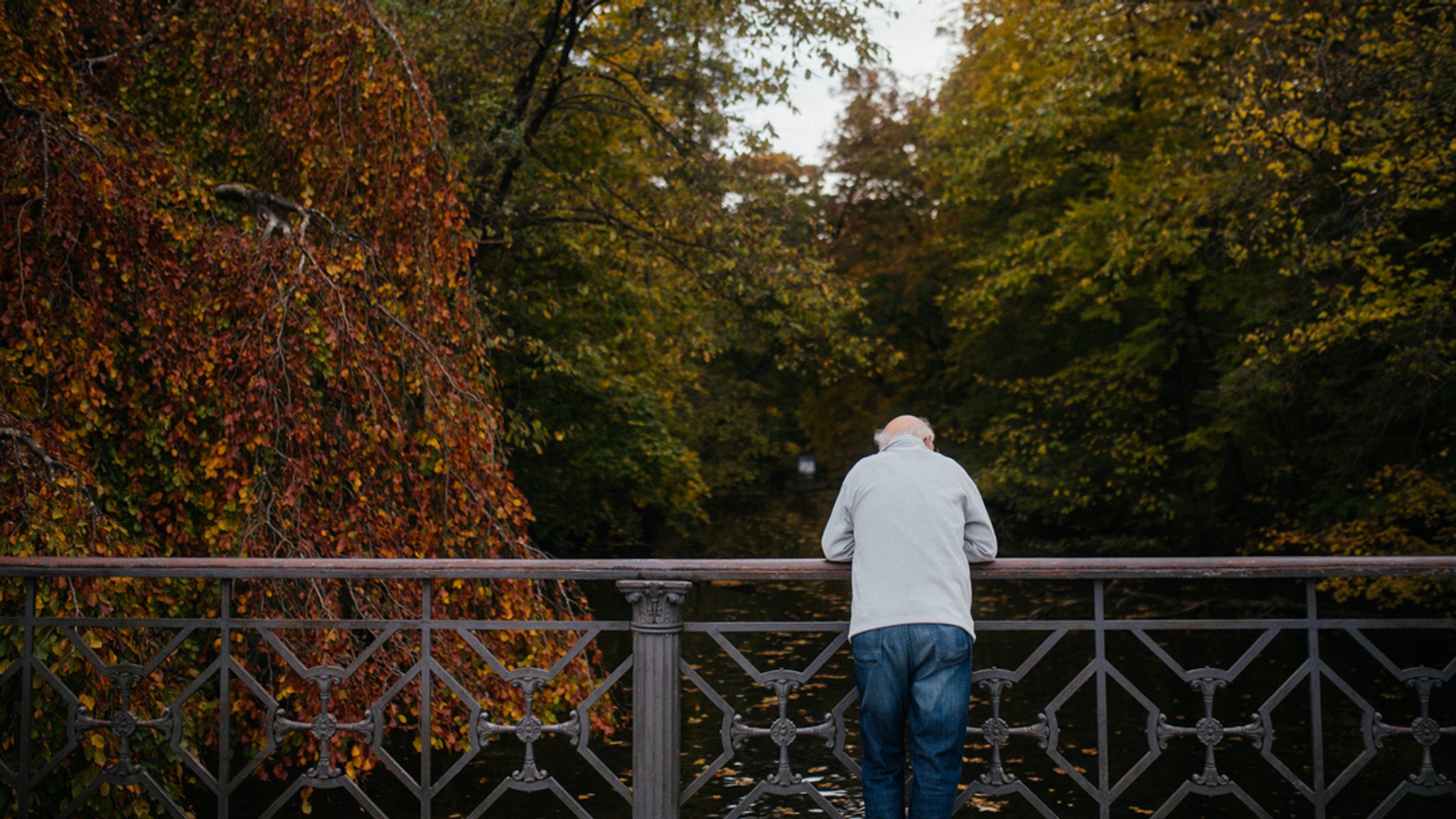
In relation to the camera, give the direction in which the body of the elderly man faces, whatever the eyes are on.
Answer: away from the camera

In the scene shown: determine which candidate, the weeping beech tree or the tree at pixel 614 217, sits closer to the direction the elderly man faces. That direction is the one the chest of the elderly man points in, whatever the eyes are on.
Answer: the tree

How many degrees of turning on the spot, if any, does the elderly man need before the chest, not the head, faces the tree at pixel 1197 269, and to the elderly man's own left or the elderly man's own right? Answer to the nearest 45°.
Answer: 0° — they already face it

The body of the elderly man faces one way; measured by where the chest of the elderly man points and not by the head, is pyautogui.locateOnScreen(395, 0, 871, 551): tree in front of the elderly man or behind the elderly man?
in front

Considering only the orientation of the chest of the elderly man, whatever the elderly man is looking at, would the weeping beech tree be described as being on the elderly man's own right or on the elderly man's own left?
on the elderly man's own left
